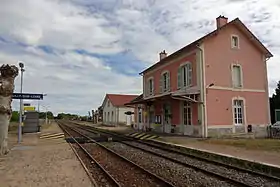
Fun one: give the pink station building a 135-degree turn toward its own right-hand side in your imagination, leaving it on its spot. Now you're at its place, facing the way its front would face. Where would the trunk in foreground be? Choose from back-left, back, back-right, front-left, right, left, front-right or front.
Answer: back-left

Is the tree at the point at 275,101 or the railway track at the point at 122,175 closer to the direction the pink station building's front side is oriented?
the railway track

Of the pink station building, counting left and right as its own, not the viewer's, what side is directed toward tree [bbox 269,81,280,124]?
back

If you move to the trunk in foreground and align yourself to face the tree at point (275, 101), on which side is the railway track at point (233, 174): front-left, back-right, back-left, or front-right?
front-right

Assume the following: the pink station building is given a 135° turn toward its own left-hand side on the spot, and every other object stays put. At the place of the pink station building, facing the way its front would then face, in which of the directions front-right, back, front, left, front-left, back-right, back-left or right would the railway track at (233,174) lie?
right

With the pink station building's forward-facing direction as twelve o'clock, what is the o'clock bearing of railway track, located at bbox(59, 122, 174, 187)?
The railway track is roughly at 11 o'clock from the pink station building.
